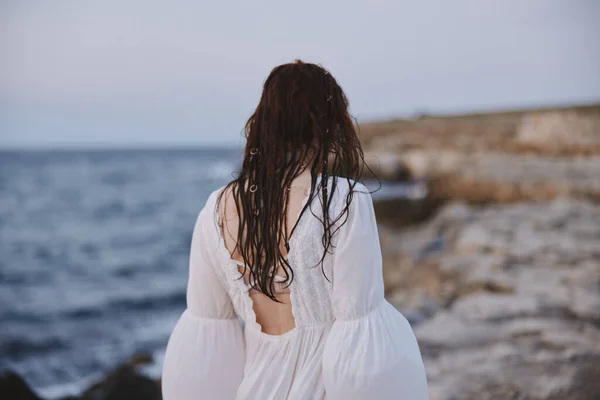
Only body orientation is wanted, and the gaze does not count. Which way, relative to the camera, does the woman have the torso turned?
away from the camera

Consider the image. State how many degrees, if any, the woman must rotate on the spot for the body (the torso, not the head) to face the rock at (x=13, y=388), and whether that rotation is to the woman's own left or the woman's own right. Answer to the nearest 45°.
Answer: approximately 45° to the woman's own left

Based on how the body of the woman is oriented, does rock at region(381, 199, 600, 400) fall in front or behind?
in front

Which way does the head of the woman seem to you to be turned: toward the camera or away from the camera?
away from the camera

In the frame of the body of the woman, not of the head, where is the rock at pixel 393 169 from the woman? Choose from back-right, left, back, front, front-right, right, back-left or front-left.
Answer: front
